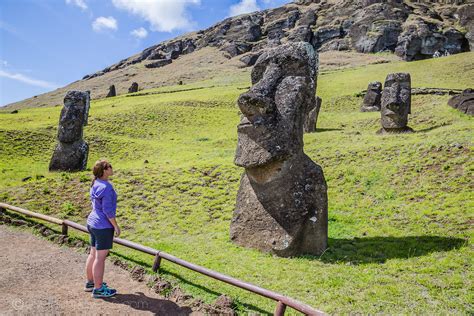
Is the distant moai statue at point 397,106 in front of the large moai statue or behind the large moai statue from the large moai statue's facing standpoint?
behind

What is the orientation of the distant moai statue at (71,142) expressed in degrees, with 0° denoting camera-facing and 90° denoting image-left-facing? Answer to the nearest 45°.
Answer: approximately 45°

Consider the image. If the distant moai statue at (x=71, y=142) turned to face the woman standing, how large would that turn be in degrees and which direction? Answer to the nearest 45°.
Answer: approximately 45° to its left

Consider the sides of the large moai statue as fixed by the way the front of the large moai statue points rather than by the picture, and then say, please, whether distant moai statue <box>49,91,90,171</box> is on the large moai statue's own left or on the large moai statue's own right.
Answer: on the large moai statue's own right

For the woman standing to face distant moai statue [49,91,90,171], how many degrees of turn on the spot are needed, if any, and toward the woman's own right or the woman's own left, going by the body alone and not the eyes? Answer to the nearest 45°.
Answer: approximately 90° to the woman's own left

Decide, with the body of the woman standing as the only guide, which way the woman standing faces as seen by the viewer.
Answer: to the viewer's right

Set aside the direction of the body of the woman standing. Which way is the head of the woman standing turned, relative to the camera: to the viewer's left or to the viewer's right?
to the viewer's right

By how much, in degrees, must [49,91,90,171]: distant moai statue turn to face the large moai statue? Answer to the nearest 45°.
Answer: approximately 45° to its left

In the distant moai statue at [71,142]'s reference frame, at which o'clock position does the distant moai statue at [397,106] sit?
the distant moai statue at [397,106] is roughly at 8 o'clock from the distant moai statue at [71,142].

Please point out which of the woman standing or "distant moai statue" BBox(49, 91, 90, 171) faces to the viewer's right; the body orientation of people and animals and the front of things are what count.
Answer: the woman standing

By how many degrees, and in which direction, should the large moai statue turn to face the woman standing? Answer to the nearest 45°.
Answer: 0° — it already faces them

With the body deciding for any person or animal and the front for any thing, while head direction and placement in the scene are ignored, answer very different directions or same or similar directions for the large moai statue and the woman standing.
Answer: very different directions

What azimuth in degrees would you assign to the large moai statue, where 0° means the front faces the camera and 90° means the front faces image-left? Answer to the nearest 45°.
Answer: approximately 45°
